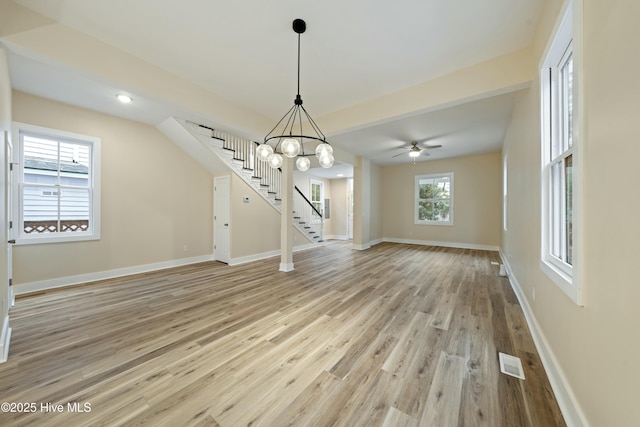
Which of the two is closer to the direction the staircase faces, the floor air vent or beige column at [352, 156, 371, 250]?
the beige column

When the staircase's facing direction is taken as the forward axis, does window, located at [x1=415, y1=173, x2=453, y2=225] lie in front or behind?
in front

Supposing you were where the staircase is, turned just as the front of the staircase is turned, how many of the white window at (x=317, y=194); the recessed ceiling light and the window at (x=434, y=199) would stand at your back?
1

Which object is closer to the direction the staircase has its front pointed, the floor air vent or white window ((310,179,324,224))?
the white window

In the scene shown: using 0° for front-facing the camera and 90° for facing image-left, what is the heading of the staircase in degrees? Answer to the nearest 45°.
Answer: approximately 225°

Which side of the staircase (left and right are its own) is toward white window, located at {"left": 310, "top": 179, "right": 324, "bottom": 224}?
front

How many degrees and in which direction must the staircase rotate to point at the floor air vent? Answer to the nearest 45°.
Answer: approximately 90° to its right

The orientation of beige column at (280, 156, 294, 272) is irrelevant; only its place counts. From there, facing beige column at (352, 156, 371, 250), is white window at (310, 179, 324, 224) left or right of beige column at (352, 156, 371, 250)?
left

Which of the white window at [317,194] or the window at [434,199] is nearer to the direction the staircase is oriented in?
the white window

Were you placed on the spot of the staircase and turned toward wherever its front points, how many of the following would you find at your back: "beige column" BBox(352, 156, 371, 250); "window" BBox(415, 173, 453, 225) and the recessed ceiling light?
1

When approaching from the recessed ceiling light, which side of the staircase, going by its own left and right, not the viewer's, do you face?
back

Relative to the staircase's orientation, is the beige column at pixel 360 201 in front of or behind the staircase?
in front

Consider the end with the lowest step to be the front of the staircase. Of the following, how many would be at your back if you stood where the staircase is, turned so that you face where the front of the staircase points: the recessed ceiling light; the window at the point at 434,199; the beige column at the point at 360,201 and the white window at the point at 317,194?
1
